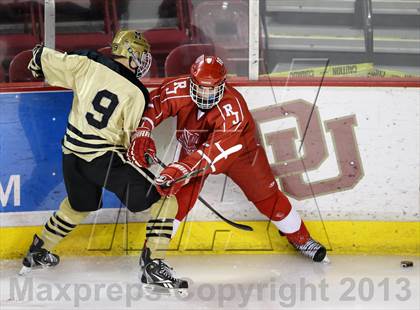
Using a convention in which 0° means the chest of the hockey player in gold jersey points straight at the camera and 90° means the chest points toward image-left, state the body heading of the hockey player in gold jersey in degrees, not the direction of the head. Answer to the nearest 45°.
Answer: approximately 225°

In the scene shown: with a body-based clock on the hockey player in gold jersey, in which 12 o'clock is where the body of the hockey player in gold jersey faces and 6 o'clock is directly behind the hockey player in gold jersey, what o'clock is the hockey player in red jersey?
The hockey player in red jersey is roughly at 2 o'clock from the hockey player in gold jersey.
